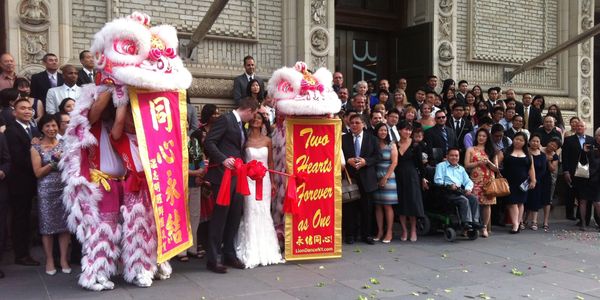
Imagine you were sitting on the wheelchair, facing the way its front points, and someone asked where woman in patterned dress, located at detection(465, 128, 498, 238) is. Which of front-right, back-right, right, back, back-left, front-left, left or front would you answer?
left

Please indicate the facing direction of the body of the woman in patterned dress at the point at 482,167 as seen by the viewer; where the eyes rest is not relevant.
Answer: toward the camera

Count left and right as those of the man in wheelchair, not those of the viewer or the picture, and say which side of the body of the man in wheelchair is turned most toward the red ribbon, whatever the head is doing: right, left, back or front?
right

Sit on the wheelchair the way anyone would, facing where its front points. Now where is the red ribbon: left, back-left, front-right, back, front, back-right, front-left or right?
right

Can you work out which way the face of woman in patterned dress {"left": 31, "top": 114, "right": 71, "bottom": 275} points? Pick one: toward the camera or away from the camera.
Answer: toward the camera

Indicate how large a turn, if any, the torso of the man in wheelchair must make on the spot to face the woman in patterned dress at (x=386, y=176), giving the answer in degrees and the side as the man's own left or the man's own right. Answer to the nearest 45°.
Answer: approximately 90° to the man's own right

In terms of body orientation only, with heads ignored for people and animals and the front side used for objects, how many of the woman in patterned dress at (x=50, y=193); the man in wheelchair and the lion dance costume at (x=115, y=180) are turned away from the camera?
0

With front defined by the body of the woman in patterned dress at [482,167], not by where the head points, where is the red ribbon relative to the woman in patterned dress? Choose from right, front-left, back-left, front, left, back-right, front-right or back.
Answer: front-right

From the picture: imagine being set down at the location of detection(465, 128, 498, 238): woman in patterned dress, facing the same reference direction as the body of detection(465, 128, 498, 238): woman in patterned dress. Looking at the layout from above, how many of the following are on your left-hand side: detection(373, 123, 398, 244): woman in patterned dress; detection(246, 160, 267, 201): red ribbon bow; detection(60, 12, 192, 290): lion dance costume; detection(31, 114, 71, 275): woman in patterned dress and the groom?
0

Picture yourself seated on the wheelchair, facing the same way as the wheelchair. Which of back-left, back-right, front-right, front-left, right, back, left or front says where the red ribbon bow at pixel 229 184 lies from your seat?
right

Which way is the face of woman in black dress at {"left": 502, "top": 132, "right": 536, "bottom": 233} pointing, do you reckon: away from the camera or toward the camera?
toward the camera

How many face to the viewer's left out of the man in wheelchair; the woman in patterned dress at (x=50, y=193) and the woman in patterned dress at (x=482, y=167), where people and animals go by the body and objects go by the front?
0

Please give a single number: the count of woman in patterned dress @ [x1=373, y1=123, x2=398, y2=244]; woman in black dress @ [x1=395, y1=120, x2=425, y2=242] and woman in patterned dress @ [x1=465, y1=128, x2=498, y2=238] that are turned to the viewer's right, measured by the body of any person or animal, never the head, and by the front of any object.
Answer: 0

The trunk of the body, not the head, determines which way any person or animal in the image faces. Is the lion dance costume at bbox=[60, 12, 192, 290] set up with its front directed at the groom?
no

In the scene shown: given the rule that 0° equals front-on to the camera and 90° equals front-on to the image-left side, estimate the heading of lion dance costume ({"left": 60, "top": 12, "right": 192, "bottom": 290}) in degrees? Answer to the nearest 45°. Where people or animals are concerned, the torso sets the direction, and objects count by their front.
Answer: approximately 315°
